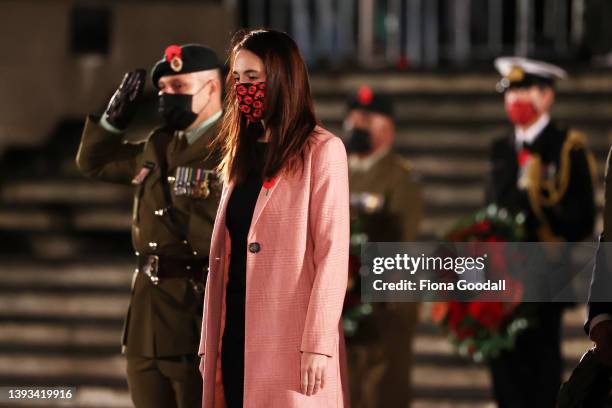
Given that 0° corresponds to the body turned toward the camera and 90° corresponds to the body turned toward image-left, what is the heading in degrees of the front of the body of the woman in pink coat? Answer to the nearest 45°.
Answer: approximately 45°

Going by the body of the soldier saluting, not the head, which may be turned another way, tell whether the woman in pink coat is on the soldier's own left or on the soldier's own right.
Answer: on the soldier's own left

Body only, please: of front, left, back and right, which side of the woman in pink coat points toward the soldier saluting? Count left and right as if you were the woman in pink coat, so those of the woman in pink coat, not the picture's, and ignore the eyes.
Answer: right
